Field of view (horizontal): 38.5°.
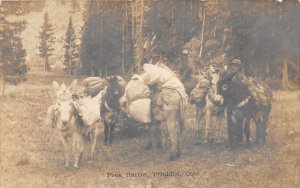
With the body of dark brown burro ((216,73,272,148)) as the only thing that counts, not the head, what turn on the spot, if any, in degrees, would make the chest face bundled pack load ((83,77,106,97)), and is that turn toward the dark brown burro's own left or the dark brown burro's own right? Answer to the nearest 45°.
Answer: approximately 45° to the dark brown burro's own right

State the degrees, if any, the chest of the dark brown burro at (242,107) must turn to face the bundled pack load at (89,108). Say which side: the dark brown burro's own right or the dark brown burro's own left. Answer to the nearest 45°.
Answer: approximately 45° to the dark brown burro's own right

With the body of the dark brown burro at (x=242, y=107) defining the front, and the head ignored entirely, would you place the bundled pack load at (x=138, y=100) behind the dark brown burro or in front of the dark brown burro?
in front

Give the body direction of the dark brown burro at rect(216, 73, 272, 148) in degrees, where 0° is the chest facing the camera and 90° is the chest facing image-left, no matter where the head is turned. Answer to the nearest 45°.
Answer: approximately 45°
